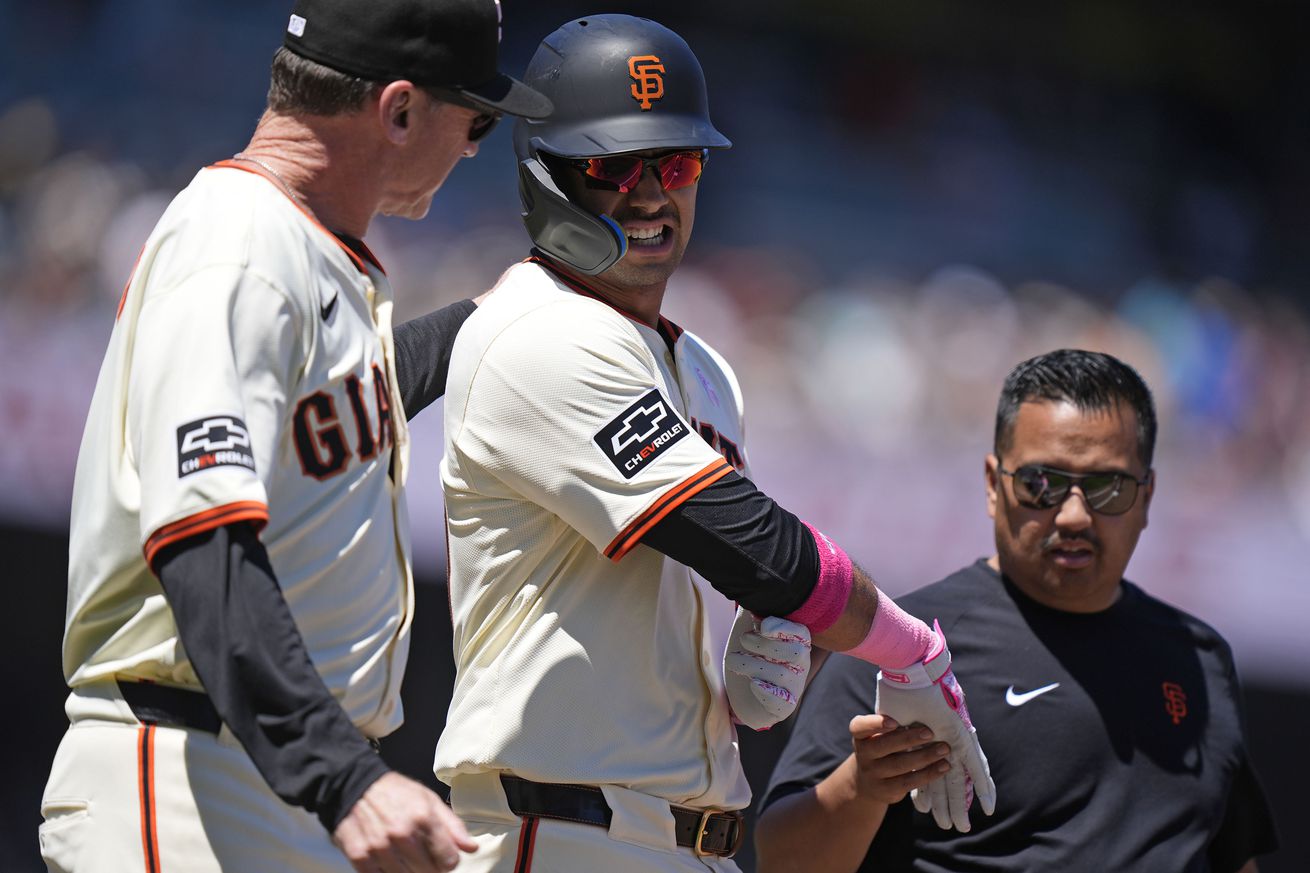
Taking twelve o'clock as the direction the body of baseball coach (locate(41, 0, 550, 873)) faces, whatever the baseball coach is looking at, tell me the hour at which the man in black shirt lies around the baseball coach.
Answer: The man in black shirt is roughly at 11 o'clock from the baseball coach.

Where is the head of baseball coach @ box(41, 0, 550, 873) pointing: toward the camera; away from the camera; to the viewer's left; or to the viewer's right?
to the viewer's right

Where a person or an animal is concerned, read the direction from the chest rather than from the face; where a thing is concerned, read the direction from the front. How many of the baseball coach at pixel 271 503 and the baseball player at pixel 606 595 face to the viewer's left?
0

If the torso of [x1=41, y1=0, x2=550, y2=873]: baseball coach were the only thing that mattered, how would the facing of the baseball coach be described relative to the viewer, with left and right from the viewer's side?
facing to the right of the viewer

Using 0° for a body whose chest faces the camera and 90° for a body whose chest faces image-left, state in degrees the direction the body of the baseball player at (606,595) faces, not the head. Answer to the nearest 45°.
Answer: approximately 315°

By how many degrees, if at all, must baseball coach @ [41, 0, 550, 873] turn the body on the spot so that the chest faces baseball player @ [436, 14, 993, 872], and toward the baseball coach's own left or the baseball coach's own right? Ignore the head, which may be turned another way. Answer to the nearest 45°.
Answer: approximately 45° to the baseball coach's own left

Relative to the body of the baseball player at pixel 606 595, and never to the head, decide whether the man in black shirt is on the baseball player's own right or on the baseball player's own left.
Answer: on the baseball player's own left

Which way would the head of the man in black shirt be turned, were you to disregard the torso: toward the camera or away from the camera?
toward the camera
